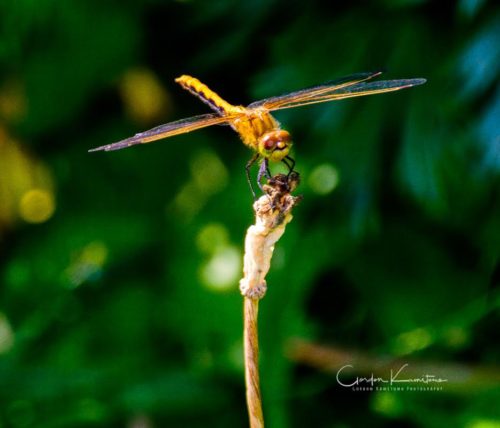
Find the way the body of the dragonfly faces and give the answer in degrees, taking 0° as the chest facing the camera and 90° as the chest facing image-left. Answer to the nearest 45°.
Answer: approximately 315°
